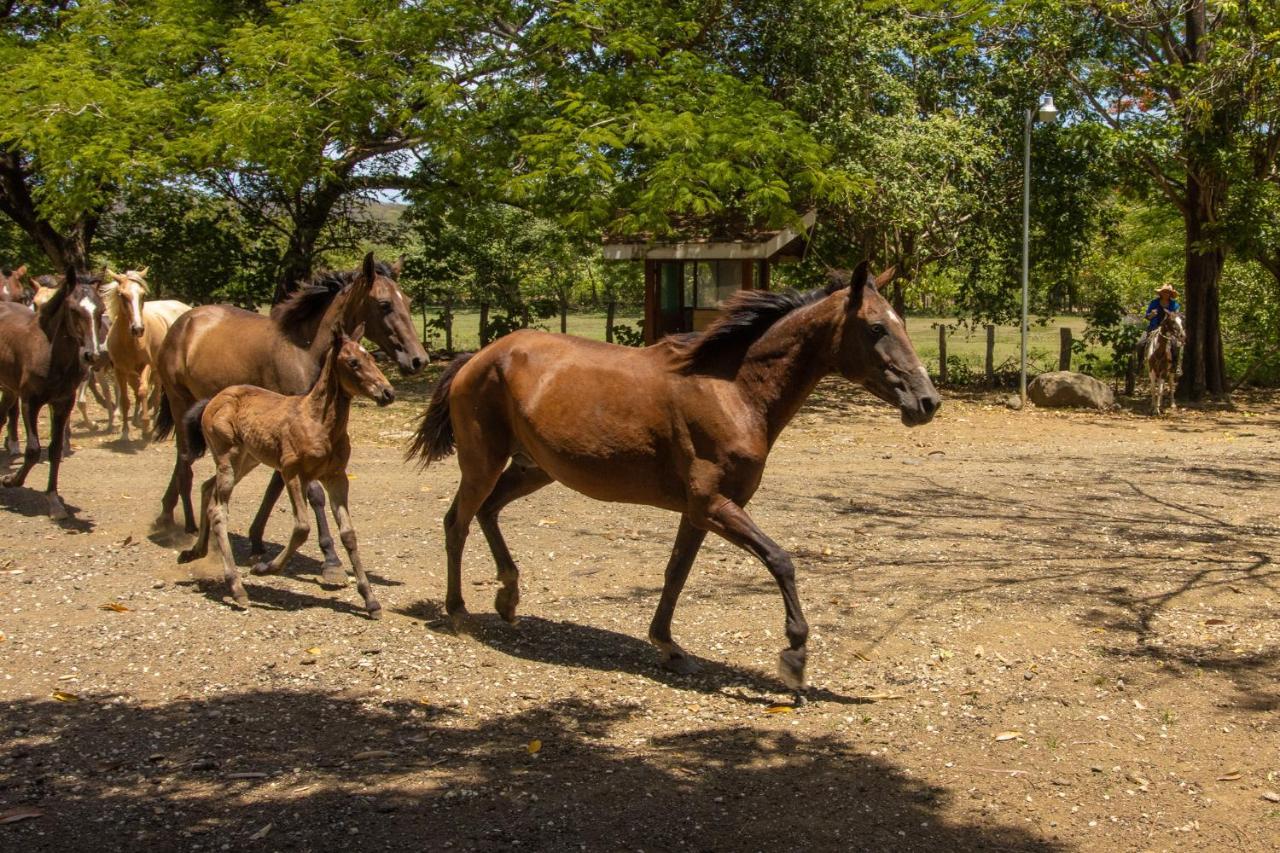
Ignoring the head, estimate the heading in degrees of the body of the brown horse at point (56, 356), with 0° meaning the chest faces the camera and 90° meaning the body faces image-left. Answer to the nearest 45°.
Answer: approximately 315°

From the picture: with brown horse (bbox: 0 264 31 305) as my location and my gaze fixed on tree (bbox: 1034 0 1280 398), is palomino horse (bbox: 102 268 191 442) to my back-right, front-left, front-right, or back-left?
front-right

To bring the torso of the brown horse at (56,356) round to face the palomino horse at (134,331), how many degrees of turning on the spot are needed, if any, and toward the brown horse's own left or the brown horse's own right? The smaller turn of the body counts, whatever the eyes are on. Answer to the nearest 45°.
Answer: approximately 135° to the brown horse's own left

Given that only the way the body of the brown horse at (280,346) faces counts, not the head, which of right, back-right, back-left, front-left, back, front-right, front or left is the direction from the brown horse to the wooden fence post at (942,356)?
left

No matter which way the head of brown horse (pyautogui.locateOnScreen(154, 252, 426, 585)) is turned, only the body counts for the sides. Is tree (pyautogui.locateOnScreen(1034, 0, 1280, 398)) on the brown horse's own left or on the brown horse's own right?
on the brown horse's own left

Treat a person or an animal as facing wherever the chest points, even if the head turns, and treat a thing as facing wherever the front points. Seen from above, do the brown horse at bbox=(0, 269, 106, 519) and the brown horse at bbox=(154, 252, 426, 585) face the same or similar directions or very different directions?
same or similar directions

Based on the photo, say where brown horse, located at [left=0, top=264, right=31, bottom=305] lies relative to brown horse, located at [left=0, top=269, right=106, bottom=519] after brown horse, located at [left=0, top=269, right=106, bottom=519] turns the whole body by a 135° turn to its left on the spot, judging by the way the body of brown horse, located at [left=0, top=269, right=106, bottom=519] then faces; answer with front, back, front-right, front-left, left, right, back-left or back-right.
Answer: front

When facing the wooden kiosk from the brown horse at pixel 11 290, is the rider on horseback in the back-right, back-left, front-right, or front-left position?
front-right

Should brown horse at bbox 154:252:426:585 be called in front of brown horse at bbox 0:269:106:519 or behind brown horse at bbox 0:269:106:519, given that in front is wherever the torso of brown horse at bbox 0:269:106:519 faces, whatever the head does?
in front

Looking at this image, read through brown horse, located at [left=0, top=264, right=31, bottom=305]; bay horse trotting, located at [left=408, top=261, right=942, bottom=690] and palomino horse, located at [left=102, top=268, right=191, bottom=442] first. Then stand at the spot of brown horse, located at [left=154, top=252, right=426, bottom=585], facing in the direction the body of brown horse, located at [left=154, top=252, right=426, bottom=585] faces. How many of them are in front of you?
1

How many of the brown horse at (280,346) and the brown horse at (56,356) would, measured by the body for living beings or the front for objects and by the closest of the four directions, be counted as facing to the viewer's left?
0

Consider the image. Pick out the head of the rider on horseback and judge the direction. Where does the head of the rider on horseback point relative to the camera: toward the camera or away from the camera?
toward the camera

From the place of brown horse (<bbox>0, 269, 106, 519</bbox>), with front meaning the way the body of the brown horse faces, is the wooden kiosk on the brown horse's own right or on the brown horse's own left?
on the brown horse's own left

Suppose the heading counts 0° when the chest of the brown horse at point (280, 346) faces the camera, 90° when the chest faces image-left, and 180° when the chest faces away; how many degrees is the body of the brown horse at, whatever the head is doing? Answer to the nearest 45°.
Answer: approximately 315°

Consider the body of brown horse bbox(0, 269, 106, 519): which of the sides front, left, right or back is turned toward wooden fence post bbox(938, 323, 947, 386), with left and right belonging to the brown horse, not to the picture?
left
